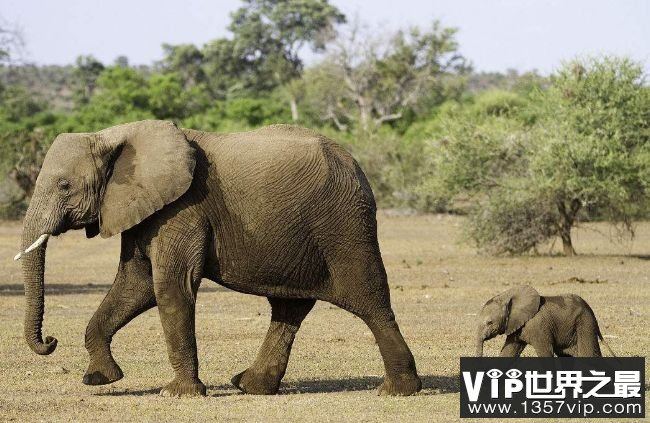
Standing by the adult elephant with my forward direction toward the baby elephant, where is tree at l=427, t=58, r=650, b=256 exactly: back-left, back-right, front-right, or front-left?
front-left

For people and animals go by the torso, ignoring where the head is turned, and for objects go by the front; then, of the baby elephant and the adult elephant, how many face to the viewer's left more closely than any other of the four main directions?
2

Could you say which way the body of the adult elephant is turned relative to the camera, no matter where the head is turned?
to the viewer's left

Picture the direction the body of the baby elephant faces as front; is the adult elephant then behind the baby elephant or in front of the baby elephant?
in front

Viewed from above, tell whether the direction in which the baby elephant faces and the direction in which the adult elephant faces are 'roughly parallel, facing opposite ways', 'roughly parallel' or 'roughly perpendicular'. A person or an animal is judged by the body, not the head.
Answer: roughly parallel

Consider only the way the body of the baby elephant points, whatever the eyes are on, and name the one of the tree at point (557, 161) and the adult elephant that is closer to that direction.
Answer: the adult elephant

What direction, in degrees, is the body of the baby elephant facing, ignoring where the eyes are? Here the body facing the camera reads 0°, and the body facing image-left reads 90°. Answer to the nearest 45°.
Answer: approximately 90°

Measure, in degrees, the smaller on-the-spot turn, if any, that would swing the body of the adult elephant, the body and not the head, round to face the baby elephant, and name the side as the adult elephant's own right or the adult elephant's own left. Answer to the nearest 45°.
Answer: approximately 180°

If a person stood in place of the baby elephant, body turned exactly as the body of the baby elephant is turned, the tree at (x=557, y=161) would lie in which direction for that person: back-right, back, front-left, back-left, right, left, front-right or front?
right
